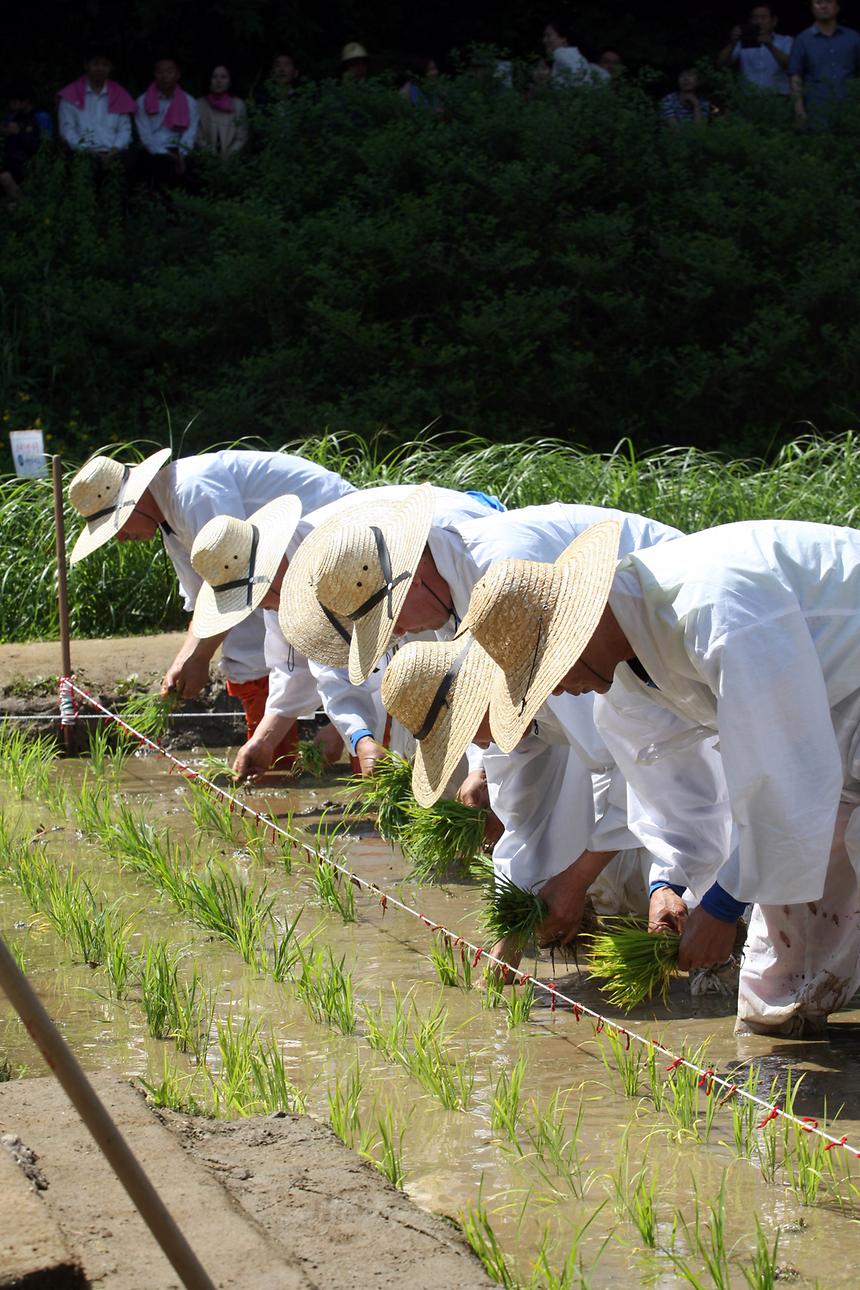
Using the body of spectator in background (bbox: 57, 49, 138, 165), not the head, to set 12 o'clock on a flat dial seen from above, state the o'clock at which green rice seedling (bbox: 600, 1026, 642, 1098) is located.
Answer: The green rice seedling is roughly at 12 o'clock from the spectator in background.

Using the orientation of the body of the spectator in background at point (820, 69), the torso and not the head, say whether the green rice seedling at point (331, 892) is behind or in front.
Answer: in front

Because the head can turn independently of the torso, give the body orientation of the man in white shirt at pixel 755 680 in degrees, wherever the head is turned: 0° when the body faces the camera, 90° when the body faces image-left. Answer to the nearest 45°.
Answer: approximately 90°

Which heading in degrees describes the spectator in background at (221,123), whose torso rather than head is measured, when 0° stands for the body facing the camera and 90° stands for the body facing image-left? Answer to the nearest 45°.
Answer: approximately 0°

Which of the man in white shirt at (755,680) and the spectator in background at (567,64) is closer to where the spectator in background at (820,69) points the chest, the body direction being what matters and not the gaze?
the man in white shirt

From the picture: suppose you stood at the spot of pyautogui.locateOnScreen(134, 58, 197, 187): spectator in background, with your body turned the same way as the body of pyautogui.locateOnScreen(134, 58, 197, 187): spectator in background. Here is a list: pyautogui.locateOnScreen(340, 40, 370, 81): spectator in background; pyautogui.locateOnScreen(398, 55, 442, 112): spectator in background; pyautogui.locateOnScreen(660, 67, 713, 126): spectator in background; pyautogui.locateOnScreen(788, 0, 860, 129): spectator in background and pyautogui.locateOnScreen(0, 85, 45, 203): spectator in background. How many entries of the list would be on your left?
4

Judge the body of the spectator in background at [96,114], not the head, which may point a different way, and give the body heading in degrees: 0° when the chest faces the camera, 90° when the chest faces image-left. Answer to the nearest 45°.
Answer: approximately 0°

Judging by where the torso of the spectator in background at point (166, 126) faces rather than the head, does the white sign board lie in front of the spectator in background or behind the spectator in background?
in front

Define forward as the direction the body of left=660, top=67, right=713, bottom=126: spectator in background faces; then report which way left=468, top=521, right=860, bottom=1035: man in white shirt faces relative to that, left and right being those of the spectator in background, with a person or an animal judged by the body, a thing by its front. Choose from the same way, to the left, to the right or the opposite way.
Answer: to the right

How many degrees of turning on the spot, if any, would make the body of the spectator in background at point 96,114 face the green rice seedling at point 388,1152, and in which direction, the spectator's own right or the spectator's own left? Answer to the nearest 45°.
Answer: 0° — they already face it

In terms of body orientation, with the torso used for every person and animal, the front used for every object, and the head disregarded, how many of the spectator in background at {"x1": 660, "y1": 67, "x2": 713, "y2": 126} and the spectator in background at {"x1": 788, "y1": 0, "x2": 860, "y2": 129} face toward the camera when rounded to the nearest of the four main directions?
2

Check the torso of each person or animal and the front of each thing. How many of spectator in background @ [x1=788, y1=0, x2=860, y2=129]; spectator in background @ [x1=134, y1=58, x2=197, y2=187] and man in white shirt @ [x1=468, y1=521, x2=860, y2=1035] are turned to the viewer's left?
1
